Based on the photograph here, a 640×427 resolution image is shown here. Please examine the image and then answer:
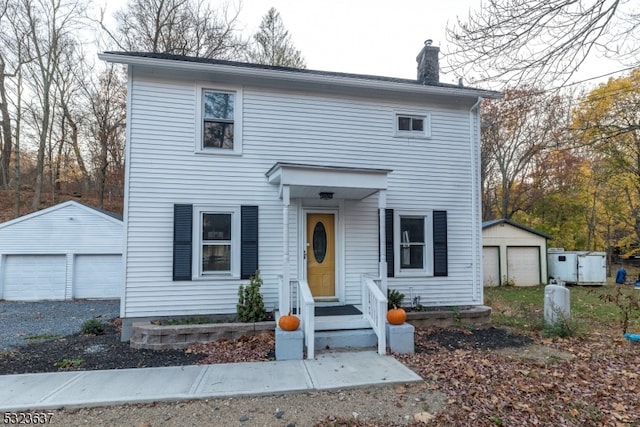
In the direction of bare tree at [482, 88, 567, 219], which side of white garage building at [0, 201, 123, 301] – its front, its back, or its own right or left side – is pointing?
left

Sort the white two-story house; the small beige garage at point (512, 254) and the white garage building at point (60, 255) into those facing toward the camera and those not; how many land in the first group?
3

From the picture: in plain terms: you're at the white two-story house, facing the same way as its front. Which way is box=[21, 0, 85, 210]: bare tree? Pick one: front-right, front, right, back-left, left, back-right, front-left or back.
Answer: back-right

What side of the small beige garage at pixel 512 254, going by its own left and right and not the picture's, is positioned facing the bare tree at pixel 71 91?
right

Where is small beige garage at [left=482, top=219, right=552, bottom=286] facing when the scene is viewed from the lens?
facing the viewer

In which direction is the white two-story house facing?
toward the camera

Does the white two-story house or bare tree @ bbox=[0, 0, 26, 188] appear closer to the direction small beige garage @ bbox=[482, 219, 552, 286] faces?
the white two-story house
